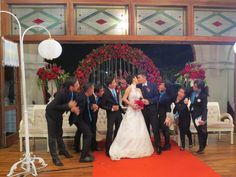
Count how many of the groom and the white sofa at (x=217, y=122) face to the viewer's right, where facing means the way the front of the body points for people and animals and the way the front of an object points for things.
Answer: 0

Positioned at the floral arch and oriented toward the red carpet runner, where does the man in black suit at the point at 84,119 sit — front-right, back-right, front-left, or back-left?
front-right

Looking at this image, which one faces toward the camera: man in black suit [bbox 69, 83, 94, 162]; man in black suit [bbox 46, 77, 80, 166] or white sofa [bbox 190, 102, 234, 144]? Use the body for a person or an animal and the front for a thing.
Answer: the white sofa

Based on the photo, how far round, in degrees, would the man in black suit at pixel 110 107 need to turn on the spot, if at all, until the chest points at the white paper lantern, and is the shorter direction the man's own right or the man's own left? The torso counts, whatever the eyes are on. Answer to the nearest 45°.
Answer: approximately 135° to the man's own right

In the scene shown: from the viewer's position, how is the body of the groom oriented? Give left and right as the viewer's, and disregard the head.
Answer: facing the viewer and to the left of the viewer

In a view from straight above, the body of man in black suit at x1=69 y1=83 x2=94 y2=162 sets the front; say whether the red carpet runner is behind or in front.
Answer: in front

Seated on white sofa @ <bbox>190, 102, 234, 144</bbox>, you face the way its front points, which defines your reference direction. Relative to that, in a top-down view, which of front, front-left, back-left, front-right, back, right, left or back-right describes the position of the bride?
front-right

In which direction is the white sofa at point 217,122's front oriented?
toward the camera

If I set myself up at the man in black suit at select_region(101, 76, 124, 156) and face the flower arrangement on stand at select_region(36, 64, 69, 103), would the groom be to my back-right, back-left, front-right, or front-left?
back-right

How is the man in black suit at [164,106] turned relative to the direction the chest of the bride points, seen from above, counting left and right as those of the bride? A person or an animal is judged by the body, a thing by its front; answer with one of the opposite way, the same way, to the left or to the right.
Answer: to the right

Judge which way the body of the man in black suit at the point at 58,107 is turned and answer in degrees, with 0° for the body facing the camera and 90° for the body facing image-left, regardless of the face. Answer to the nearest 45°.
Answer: approximately 270°

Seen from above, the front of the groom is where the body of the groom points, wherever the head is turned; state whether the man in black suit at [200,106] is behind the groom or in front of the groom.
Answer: behind

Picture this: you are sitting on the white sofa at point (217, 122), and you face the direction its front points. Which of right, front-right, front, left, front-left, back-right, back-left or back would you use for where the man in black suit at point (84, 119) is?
front-right

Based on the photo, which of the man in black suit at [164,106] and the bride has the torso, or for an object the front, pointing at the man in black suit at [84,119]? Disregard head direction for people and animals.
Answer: the man in black suit at [164,106]

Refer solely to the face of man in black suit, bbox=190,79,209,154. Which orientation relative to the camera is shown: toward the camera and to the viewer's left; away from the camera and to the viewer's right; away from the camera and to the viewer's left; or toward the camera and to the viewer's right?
toward the camera and to the viewer's left
